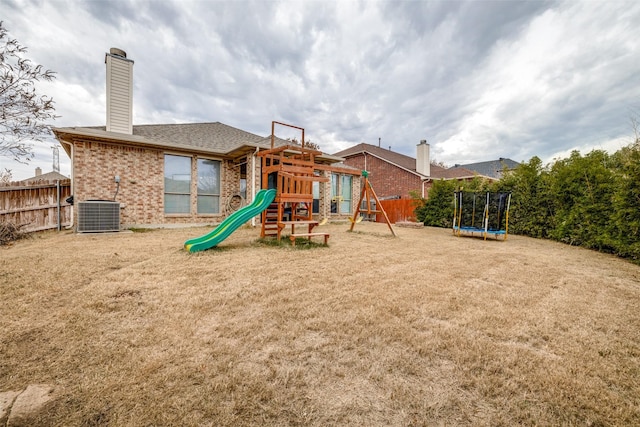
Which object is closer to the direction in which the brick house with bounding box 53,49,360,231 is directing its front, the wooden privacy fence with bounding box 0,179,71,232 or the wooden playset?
the wooden privacy fence

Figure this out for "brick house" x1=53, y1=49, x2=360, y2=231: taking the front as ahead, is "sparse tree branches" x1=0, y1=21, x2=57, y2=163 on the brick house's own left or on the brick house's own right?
on the brick house's own left

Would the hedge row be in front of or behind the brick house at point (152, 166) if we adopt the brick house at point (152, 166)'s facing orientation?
behind

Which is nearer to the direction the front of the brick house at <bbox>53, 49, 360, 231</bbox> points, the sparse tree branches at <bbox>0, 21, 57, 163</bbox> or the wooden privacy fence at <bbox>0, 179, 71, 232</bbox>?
the wooden privacy fence

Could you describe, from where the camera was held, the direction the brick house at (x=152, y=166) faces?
facing away from the viewer and to the left of the viewer

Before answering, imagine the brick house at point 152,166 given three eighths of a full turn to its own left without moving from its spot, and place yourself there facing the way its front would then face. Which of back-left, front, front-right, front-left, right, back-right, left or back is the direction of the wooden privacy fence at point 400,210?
left

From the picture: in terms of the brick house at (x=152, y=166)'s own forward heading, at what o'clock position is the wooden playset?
The wooden playset is roughly at 6 o'clock from the brick house.

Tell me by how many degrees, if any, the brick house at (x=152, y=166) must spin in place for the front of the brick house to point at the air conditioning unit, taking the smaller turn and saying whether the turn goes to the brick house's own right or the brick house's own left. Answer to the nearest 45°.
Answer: approximately 90° to the brick house's own left
